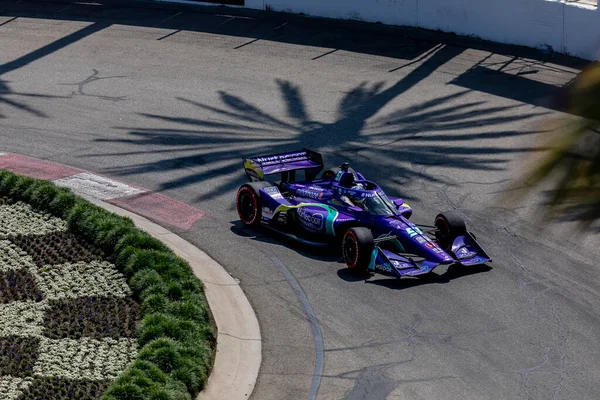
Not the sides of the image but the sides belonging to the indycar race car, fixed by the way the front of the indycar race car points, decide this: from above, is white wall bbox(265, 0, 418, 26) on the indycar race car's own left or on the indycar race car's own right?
on the indycar race car's own left

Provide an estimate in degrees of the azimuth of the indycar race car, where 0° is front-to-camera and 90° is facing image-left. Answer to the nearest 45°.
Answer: approximately 315°

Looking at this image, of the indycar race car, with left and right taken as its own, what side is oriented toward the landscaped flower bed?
right

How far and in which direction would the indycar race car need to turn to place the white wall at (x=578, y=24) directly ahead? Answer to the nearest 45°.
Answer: approximately 90° to its left

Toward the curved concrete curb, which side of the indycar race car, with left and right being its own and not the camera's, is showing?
right

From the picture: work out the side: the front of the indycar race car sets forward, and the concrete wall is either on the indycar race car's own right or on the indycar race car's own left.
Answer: on the indycar race car's own left

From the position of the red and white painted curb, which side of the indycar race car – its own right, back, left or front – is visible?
back
